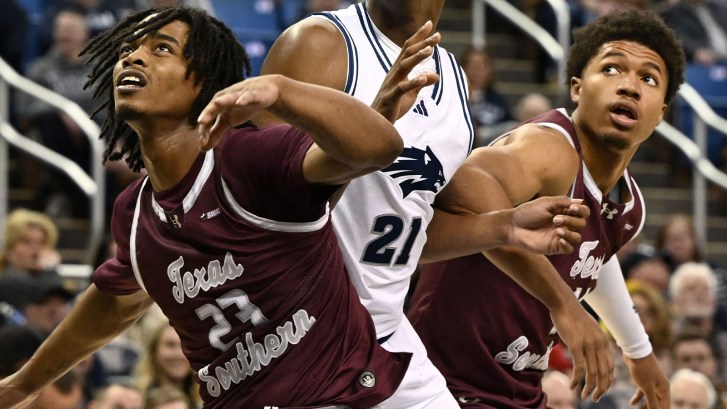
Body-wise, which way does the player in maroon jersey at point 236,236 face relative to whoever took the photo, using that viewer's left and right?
facing the viewer and to the left of the viewer

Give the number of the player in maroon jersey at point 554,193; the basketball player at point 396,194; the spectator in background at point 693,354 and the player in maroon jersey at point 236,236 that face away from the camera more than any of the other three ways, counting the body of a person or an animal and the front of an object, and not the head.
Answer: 0

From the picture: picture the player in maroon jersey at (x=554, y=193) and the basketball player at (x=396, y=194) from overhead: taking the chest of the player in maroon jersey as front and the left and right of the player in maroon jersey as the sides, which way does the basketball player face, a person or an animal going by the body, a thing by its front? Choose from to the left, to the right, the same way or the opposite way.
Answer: the same way

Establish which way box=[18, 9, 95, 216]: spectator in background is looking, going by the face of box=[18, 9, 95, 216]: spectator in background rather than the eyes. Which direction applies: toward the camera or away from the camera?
toward the camera

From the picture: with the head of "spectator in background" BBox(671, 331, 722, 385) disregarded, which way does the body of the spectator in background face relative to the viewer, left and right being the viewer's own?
facing the viewer

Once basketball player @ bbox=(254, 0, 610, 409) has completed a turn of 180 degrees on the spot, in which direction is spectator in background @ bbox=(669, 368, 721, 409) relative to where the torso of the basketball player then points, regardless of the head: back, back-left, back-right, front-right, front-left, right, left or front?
front

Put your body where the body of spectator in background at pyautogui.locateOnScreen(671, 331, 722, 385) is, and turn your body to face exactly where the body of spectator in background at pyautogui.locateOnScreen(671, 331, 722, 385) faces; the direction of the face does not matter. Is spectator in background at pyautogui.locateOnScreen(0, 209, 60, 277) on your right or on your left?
on your right

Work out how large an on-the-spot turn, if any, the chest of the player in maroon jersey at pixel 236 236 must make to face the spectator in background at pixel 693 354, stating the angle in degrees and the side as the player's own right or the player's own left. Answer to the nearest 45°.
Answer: approximately 180°

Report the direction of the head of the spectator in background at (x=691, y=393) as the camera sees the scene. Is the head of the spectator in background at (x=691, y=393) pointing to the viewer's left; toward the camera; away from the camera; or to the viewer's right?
toward the camera

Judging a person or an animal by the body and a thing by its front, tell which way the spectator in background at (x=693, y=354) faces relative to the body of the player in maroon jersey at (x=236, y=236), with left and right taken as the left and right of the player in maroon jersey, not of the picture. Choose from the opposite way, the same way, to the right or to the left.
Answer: the same way

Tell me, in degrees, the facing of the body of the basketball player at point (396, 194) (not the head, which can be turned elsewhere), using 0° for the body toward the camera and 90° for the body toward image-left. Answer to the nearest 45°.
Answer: approximately 315°

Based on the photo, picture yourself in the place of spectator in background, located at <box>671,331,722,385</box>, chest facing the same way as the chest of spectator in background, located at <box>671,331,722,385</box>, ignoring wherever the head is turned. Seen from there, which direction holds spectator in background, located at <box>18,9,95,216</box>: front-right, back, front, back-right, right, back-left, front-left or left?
right

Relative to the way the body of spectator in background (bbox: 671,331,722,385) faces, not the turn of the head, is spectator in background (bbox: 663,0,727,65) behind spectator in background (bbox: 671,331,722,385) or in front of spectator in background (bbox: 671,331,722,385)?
behind

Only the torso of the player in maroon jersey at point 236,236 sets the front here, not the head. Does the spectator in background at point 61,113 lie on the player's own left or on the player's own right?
on the player's own right

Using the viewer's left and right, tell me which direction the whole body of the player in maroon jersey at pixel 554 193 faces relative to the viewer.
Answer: facing the viewer and to the right of the viewer
